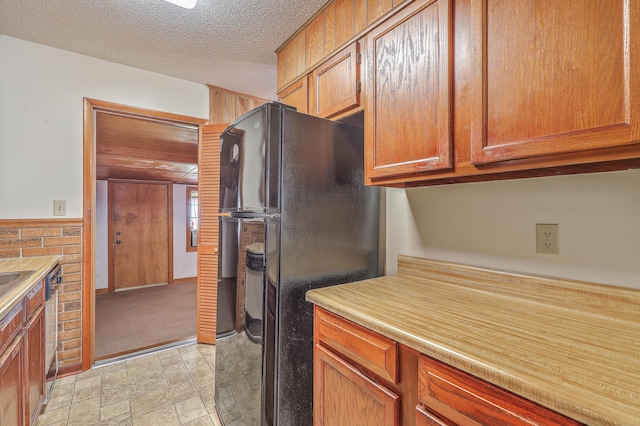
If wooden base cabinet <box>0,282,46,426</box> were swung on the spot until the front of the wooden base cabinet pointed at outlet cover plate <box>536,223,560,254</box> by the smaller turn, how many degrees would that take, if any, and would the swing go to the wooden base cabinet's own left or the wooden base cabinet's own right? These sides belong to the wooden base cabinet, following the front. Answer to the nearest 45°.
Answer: approximately 45° to the wooden base cabinet's own right

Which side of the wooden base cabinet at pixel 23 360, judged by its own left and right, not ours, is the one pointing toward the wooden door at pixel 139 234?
left

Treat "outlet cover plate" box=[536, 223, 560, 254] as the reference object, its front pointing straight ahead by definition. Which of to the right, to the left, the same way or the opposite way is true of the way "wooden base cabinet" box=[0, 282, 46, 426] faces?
the opposite way

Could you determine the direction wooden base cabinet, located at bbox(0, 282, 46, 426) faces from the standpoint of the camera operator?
facing to the right of the viewer

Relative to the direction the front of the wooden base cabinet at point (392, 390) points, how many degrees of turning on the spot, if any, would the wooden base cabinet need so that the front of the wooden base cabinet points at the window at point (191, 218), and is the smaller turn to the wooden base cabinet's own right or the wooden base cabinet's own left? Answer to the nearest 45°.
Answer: approximately 90° to the wooden base cabinet's own right

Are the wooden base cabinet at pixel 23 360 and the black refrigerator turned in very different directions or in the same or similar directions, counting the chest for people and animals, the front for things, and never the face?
very different directions

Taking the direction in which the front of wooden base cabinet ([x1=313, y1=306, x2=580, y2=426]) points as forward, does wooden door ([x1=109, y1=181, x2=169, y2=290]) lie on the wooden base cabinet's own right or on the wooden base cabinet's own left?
on the wooden base cabinet's own right
